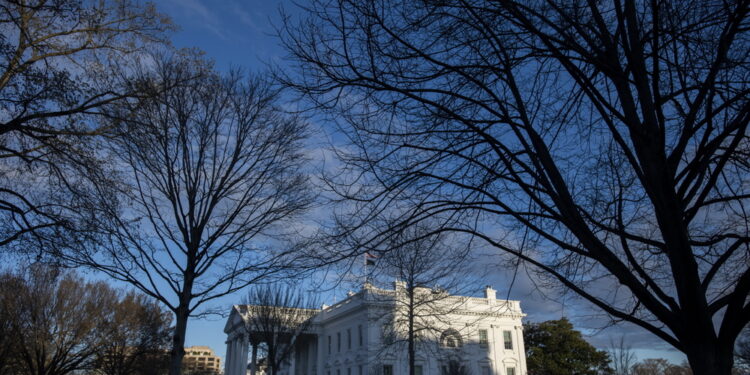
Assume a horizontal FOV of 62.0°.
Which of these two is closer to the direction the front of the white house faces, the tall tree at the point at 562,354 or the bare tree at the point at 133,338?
the bare tree

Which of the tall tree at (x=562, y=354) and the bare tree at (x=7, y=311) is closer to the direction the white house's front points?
the bare tree

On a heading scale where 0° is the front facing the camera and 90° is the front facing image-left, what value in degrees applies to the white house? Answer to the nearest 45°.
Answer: approximately 45°

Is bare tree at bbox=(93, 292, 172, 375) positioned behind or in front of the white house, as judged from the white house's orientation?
in front

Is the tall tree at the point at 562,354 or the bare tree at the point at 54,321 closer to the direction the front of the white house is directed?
the bare tree

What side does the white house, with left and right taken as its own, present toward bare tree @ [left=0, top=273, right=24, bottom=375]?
front

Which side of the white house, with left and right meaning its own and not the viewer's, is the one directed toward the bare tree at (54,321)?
front
